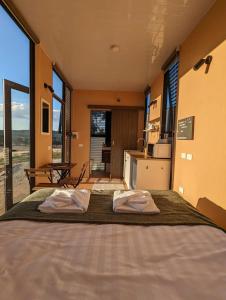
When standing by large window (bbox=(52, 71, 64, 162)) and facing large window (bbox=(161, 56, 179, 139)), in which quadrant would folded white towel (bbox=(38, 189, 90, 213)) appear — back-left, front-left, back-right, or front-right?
front-right

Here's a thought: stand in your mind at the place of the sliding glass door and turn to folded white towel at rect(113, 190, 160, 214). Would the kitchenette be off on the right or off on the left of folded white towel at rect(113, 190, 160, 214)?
left

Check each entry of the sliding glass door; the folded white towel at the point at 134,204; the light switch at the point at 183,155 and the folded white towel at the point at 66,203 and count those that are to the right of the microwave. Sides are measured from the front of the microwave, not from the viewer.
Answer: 0

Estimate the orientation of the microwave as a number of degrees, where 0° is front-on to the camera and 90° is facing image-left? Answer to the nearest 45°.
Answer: approximately 90°

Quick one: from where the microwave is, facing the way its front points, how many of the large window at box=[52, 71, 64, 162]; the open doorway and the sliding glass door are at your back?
0

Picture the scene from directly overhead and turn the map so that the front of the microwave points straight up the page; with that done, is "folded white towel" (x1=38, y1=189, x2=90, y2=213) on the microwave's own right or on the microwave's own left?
on the microwave's own left

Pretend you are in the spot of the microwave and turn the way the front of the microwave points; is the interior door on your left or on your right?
on your right

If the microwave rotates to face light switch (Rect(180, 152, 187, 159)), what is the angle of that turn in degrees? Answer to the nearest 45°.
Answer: approximately 135° to its left

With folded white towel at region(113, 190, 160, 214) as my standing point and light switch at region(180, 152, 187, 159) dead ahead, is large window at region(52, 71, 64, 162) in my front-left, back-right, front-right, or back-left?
front-left

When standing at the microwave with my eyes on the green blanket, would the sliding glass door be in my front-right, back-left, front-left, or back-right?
front-right

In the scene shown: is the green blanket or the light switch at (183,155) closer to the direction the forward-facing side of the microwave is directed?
the green blanket

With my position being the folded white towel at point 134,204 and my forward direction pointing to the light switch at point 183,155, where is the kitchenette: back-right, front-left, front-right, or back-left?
front-left

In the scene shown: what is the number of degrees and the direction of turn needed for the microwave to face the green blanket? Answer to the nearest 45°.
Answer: approximately 90° to its left

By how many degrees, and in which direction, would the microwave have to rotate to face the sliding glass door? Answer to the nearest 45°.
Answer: approximately 45° to its left

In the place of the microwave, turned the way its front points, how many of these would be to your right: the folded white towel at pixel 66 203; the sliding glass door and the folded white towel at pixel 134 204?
0

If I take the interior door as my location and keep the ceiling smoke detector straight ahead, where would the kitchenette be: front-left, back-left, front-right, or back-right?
front-left

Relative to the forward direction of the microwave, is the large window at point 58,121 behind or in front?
in front
